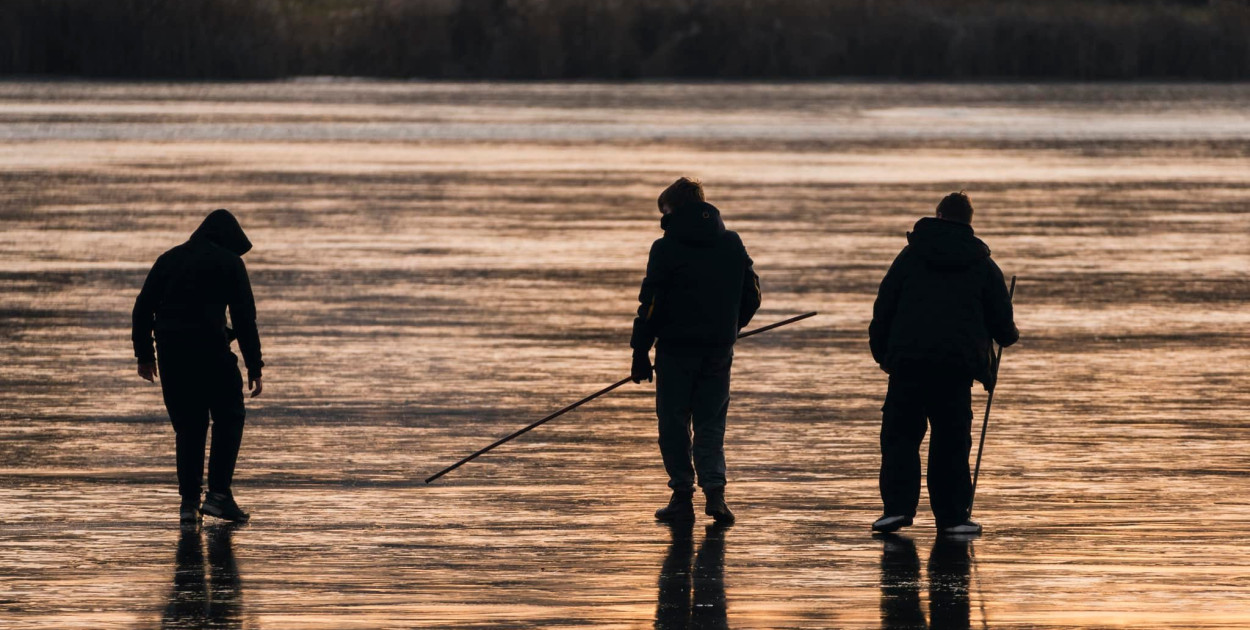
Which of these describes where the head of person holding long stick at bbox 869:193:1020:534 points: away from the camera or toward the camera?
away from the camera

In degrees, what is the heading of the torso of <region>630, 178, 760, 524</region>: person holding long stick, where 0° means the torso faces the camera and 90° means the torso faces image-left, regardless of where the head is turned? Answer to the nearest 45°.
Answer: approximately 135°
